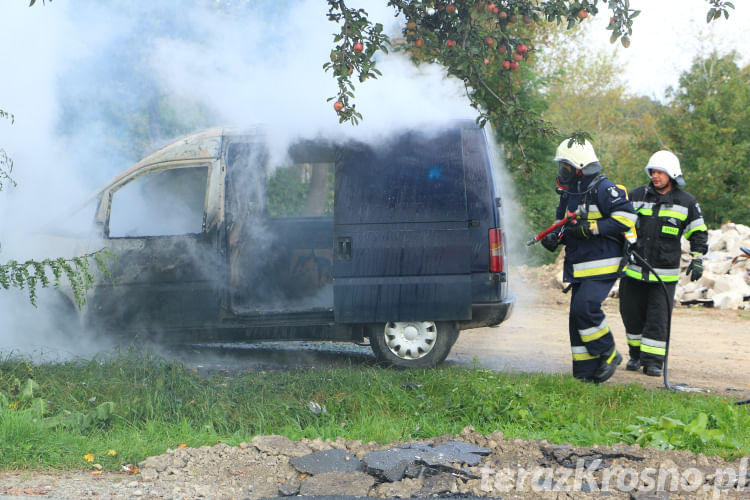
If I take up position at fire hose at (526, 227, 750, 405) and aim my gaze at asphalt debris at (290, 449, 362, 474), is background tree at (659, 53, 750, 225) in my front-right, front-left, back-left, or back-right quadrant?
back-right

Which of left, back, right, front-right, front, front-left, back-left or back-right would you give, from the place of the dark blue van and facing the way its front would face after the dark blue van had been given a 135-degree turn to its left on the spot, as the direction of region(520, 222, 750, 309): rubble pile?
left

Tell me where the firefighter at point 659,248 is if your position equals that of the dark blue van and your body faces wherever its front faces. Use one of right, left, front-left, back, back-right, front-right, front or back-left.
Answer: back

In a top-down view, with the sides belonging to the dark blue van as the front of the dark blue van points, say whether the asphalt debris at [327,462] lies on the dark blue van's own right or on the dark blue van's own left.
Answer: on the dark blue van's own left

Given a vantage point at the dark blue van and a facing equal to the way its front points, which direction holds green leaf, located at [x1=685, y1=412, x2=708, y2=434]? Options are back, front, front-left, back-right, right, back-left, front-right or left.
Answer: back-left

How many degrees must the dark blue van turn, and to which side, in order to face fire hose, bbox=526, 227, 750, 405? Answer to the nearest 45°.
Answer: approximately 180°

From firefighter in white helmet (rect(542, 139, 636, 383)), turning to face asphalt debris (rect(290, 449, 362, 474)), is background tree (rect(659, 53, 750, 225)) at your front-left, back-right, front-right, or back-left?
back-right

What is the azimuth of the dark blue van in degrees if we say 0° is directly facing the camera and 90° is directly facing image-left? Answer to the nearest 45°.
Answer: approximately 90°

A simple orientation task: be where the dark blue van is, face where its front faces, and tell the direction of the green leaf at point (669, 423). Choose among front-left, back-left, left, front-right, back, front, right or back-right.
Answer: back-left

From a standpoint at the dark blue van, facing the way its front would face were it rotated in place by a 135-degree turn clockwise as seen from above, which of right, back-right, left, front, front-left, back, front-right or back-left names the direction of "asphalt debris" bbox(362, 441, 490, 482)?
back-right
